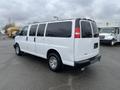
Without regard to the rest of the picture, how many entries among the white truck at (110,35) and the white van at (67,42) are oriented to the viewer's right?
0

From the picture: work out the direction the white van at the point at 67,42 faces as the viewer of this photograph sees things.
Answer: facing away from the viewer and to the left of the viewer

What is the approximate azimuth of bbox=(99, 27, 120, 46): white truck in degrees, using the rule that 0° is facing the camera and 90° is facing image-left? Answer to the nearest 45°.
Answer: approximately 45°

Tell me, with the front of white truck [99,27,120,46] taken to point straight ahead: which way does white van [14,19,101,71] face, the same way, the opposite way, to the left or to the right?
to the right

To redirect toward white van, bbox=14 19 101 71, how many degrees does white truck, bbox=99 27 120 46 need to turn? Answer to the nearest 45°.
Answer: approximately 45° to its left

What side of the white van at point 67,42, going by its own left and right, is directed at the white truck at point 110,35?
right
